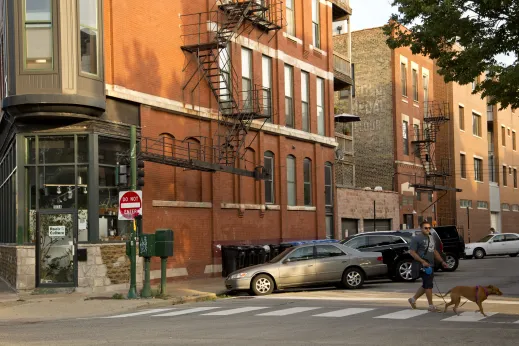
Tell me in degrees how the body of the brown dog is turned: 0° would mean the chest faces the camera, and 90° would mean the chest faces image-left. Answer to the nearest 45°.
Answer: approximately 270°

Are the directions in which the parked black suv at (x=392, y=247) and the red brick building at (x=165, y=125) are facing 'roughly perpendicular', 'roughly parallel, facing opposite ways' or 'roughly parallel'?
roughly perpendicular

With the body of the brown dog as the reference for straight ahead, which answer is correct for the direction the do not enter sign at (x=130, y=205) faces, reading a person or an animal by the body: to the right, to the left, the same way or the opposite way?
to the right

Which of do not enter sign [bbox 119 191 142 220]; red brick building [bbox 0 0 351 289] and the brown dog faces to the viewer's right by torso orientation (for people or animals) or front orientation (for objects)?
the brown dog

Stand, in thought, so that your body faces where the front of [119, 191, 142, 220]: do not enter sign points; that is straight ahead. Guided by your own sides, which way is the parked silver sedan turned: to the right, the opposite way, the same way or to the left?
to the right

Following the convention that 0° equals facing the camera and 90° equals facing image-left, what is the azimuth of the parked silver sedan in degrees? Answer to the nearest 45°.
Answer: approximately 90°

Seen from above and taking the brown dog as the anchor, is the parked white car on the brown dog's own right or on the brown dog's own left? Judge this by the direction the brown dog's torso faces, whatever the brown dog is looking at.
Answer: on the brown dog's own left

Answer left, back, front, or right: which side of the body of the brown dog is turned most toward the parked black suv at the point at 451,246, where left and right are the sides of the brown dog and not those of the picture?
left

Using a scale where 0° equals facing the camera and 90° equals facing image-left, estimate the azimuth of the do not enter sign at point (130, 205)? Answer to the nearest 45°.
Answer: approximately 0°

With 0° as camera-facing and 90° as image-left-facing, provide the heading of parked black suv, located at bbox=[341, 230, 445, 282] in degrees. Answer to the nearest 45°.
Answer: approximately 135°
